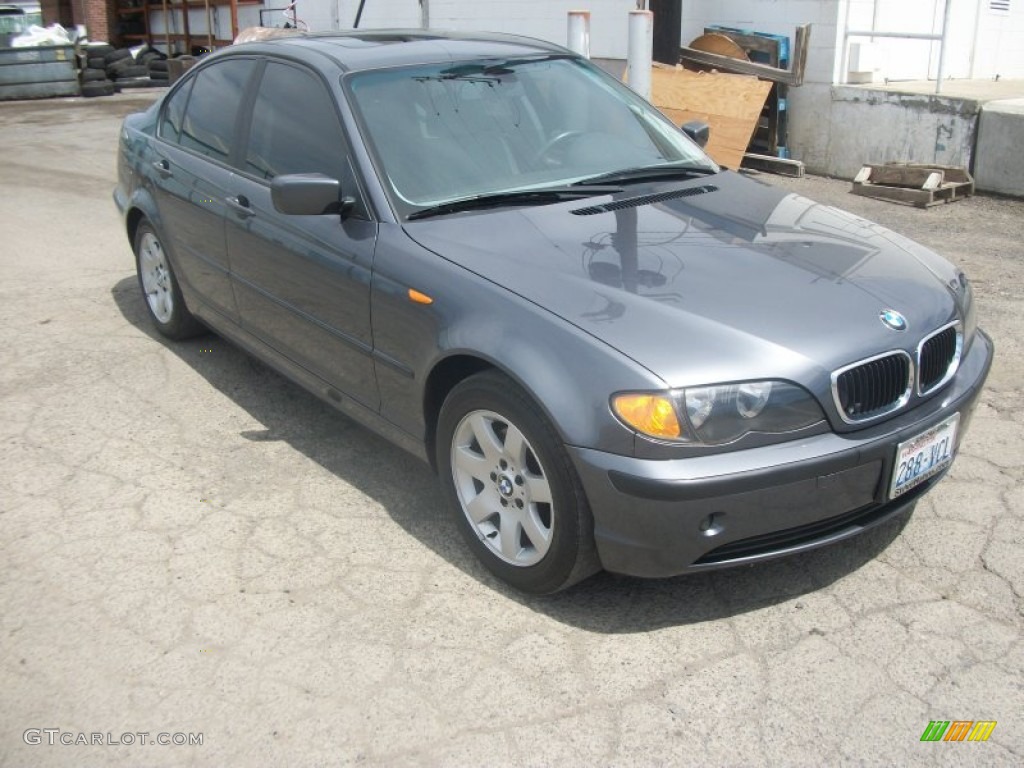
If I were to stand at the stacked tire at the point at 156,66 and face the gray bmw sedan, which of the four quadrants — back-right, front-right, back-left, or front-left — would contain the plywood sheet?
front-left

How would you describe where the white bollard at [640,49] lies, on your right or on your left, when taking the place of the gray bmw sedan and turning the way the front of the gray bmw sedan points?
on your left

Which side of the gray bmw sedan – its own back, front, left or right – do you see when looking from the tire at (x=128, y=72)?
back

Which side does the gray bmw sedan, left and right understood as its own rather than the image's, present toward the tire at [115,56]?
back

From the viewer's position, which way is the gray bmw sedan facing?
facing the viewer and to the right of the viewer

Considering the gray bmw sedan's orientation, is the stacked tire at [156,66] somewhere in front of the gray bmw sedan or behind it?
behind

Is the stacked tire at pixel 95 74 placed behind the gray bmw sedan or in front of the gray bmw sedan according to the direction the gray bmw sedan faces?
behind

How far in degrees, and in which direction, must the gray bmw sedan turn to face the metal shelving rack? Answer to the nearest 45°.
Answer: approximately 135° to its left

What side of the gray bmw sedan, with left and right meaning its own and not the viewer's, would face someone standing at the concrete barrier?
left

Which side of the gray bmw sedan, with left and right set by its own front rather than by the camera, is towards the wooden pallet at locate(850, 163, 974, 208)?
left
